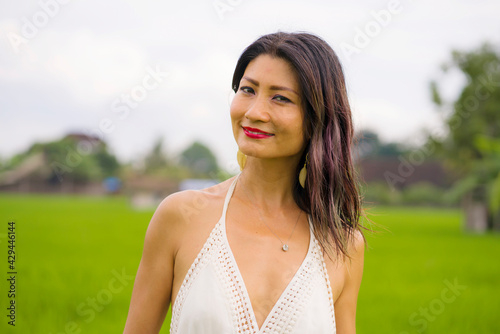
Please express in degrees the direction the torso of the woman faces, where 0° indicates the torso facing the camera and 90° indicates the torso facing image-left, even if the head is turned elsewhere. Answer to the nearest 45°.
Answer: approximately 0°

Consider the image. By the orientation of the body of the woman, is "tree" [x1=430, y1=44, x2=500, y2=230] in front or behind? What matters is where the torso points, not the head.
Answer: behind
